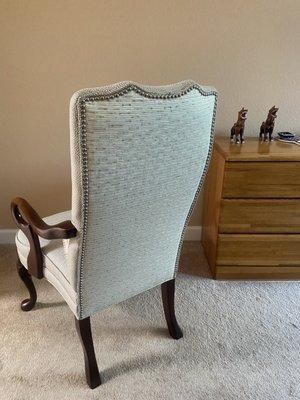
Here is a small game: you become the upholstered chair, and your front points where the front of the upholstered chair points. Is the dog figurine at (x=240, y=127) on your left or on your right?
on your right

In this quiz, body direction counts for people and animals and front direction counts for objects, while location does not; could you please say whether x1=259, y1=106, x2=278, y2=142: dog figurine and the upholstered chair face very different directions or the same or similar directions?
very different directions

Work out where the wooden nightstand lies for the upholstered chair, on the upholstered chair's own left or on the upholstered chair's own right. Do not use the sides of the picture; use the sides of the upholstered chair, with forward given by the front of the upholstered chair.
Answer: on the upholstered chair's own right

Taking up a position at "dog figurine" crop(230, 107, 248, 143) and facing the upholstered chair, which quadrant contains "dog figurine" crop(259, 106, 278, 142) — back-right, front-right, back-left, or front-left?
back-left

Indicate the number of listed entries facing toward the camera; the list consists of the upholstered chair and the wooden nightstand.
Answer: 1
